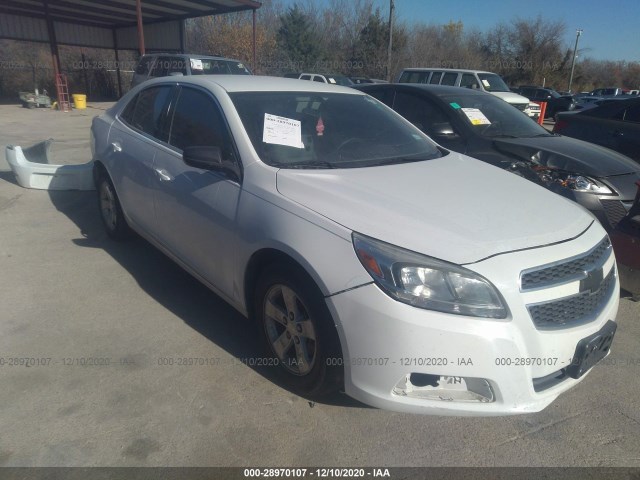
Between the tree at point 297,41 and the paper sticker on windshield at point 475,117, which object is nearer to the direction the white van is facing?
the paper sticker on windshield

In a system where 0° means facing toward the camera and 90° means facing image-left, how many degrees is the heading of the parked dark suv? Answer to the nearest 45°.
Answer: approximately 315°

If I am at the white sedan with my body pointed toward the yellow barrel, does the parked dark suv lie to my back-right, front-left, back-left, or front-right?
front-right

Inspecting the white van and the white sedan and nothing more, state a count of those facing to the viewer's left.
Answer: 0

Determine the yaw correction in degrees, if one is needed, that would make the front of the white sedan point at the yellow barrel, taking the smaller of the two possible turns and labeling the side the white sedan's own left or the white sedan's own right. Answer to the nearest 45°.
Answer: approximately 180°

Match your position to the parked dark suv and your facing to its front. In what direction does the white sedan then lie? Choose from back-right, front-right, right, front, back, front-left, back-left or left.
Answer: front-right

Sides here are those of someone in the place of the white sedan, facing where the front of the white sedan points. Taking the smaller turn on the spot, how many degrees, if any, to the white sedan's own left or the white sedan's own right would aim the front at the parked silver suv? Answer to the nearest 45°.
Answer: approximately 180°

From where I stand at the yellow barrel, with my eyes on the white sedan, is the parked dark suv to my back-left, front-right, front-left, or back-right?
front-left

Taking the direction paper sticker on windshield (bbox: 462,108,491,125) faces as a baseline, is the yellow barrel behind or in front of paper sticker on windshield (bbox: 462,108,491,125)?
behind

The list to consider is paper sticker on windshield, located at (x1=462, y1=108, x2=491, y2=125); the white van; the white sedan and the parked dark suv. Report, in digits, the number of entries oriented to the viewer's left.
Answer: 0

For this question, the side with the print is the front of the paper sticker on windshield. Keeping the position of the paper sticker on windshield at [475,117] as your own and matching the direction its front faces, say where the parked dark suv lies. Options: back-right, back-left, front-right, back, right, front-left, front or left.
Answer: back-left

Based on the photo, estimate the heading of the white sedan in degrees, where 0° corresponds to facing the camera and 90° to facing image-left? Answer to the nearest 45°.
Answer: approximately 315°
